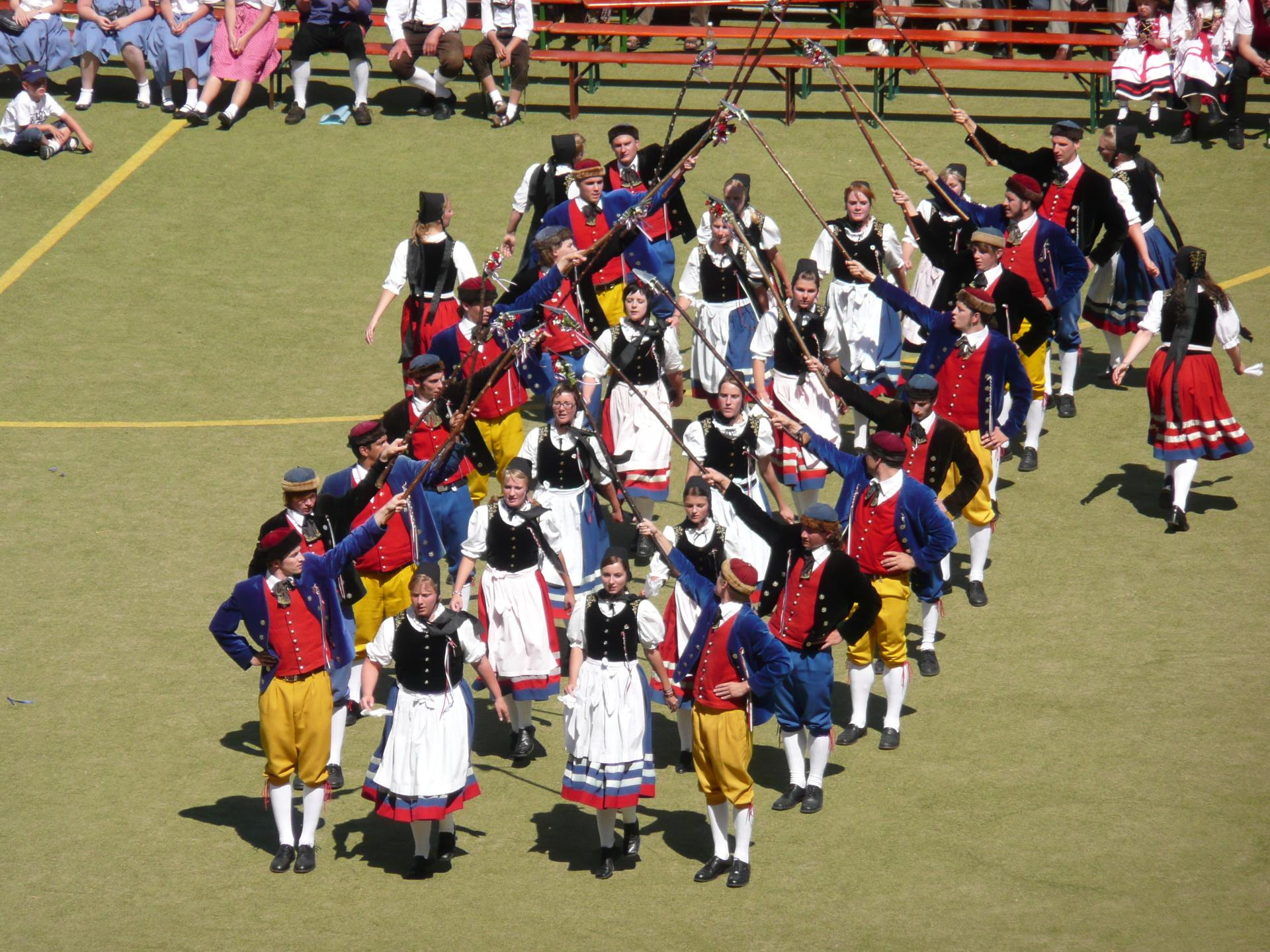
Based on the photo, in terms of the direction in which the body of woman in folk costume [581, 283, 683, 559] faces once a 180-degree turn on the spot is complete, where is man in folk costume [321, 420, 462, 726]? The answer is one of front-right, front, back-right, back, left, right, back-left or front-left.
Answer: back-left

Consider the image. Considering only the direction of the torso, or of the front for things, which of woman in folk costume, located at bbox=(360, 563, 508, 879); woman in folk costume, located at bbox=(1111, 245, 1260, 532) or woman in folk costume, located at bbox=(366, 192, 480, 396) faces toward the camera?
woman in folk costume, located at bbox=(360, 563, 508, 879)

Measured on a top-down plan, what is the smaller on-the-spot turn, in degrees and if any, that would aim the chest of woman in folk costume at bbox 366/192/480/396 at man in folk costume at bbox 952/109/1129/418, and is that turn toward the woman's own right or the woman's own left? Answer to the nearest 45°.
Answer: approximately 90° to the woman's own right

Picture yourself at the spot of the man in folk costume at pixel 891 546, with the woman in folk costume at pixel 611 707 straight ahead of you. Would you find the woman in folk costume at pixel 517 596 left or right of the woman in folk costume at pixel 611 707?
right

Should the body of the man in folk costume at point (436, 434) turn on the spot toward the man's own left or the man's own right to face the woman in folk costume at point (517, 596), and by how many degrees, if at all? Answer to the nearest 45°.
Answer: approximately 45° to the man's own right

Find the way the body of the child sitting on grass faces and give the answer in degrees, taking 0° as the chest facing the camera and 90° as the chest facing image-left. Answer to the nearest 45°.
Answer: approximately 315°

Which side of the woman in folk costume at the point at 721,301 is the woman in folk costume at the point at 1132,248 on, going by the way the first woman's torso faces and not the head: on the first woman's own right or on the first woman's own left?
on the first woman's own left

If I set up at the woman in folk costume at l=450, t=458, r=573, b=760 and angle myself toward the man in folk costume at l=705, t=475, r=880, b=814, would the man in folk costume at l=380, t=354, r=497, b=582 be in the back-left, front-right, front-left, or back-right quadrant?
back-left

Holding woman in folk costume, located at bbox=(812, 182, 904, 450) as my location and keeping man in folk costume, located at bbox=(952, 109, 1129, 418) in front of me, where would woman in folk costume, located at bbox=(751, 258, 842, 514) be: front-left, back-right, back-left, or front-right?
back-right

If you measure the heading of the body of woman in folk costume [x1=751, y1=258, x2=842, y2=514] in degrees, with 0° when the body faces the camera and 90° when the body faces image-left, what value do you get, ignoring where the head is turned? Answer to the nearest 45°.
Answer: approximately 0°

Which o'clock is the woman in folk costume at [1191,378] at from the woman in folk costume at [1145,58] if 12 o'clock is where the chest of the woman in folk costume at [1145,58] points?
the woman in folk costume at [1191,378] is roughly at 12 o'clock from the woman in folk costume at [1145,58].

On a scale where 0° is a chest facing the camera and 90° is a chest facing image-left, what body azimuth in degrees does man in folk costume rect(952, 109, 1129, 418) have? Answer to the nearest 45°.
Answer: approximately 45°

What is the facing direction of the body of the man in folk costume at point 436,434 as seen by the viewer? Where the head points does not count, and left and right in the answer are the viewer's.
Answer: facing the viewer and to the right of the viewer

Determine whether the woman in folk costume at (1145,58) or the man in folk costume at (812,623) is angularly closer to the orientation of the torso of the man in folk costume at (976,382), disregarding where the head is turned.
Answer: the man in folk costume

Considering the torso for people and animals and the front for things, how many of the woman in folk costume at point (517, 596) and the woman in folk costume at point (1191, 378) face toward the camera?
1
